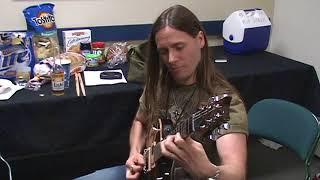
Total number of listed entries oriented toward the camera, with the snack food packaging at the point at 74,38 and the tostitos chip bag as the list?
2

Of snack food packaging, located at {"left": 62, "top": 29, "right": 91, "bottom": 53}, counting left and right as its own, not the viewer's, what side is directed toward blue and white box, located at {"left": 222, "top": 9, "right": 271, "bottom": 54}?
left

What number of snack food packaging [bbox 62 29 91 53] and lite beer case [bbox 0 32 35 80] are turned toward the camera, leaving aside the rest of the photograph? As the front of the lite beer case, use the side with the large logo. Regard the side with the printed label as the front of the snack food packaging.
2

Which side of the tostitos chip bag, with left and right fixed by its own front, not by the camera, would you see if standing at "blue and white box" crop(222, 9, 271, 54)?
left

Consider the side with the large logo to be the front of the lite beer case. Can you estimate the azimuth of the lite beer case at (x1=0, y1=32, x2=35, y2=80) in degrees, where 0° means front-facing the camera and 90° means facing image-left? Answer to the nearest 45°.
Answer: approximately 0°
